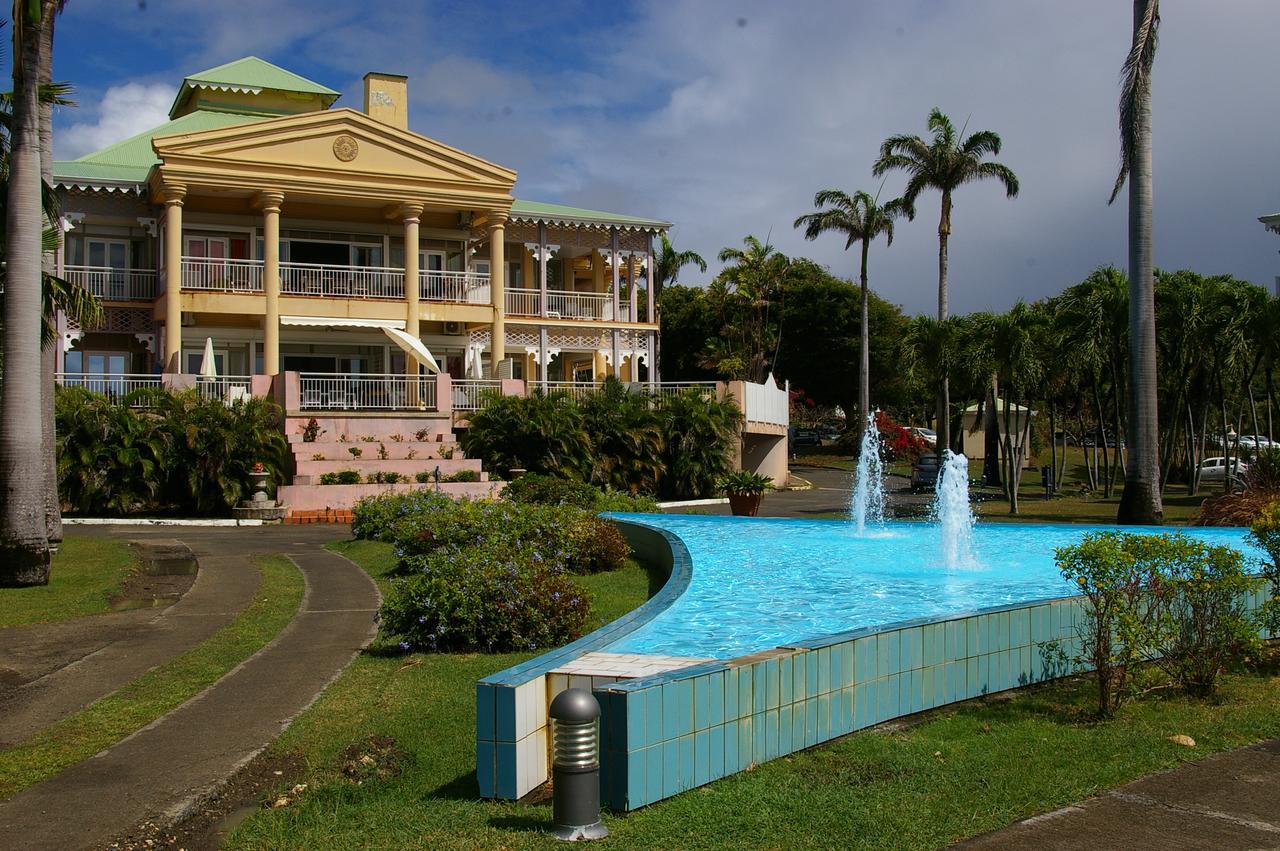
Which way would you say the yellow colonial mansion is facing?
toward the camera

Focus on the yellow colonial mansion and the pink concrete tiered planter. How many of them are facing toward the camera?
2

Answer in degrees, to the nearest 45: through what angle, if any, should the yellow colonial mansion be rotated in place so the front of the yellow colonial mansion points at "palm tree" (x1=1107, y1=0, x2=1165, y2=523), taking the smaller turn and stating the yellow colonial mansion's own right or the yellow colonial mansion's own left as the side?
approximately 45° to the yellow colonial mansion's own left

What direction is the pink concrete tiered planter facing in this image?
toward the camera

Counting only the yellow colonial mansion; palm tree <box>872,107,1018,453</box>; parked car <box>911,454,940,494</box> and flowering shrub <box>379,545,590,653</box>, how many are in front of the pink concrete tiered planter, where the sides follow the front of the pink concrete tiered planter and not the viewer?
1

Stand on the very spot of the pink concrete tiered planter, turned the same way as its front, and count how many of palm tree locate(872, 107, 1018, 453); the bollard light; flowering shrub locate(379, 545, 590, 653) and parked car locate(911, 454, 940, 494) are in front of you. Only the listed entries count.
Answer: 2

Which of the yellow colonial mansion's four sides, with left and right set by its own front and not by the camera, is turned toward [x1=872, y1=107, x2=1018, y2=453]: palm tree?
left

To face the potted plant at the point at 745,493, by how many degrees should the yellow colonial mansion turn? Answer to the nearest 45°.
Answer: approximately 45° to its left

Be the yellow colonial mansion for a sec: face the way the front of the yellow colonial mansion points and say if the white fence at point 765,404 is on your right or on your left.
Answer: on your left

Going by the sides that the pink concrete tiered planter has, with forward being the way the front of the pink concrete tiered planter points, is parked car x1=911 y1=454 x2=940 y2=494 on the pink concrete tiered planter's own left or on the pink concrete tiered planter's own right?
on the pink concrete tiered planter's own left

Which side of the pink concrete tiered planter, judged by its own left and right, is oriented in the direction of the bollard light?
front

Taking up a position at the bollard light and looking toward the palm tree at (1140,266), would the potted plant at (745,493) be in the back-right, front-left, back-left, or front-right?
front-left

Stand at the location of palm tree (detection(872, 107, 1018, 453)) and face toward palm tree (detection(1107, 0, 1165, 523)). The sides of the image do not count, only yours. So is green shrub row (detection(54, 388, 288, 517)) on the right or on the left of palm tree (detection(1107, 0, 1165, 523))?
right

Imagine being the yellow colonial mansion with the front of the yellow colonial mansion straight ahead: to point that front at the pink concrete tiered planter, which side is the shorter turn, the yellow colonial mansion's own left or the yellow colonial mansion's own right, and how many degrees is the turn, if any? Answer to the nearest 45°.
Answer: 0° — it already faces it

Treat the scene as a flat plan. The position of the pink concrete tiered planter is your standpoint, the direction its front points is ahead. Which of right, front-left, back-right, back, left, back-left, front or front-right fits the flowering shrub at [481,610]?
front

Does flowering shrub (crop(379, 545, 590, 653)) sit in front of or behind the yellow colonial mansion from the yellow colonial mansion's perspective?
in front

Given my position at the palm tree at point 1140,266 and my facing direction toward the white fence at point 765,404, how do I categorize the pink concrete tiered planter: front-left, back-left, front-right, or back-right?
front-left

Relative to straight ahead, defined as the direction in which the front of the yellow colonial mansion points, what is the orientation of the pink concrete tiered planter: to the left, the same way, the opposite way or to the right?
the same way

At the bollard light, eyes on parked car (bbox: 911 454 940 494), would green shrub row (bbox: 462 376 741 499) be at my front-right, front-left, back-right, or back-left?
front-left
